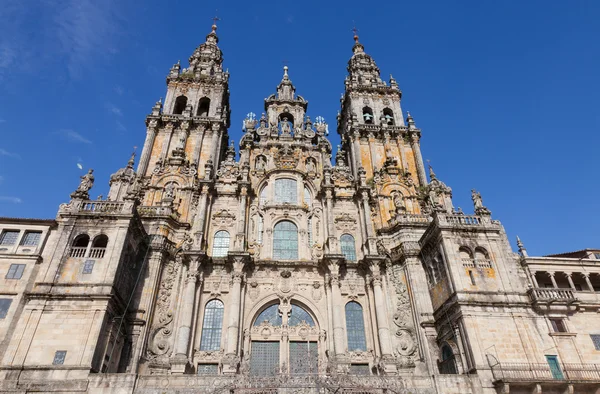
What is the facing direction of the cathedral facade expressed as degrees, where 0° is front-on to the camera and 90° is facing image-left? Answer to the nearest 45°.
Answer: approximately 0°
